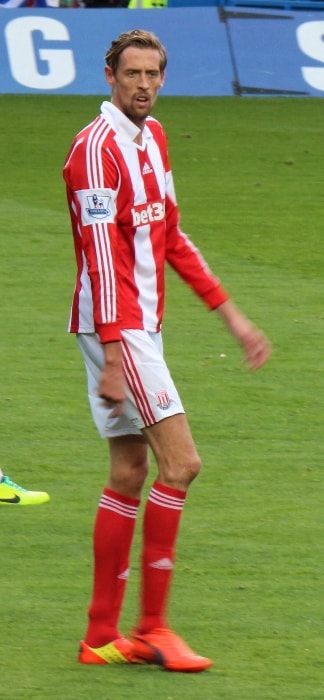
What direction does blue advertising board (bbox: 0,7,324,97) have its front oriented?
toward the camera

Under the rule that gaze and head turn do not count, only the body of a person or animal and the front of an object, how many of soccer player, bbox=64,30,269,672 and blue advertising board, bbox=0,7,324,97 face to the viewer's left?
0

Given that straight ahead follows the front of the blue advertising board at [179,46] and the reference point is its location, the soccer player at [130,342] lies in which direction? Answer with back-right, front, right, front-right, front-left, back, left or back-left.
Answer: front

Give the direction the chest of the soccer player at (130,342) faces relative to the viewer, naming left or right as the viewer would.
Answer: facing the viewer and to the right of the viewer

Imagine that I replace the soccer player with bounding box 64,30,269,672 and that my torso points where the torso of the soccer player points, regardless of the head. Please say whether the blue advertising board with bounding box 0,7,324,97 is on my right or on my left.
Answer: on my left
